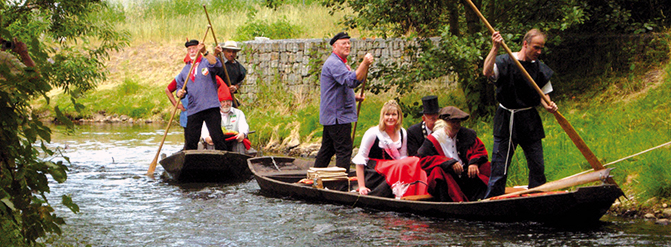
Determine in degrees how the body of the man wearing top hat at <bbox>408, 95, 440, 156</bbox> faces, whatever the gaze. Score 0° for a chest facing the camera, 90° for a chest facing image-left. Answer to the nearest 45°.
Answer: approximately 315°

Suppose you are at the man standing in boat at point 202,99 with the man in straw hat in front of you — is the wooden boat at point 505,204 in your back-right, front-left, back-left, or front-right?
back-right

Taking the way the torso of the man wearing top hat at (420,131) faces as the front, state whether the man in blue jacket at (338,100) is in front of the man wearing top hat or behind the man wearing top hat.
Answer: behind

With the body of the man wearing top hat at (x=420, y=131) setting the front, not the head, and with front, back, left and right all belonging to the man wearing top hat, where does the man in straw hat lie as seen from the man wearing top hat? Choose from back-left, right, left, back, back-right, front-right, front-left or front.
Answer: back
